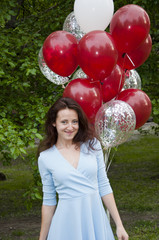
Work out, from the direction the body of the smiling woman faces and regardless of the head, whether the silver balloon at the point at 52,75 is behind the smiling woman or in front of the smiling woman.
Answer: behind

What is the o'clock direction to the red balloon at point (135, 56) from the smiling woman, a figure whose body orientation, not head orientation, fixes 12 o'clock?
The red balloon is roughly at 7 o'clock from the smiling woman.

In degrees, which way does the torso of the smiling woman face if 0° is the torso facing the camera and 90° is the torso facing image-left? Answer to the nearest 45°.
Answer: approximately 0°
